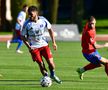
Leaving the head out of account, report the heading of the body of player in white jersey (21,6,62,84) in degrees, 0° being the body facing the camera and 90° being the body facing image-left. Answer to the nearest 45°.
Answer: approximately 0°

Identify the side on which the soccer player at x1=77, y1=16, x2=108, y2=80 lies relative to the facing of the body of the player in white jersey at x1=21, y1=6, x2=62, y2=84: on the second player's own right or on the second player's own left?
on the second player's own left
